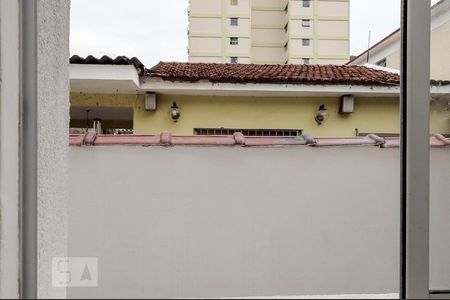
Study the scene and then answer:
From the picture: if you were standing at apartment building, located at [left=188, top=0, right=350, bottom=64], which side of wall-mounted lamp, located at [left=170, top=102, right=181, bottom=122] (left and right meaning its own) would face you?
back

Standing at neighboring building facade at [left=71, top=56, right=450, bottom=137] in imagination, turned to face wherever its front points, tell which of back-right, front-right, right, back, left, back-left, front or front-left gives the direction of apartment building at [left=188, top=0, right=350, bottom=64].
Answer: back

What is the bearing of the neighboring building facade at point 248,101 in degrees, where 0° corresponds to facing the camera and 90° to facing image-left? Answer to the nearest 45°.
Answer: approximately 0°

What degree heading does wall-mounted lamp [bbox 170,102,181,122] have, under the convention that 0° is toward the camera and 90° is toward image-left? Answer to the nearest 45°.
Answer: approximately 0°
